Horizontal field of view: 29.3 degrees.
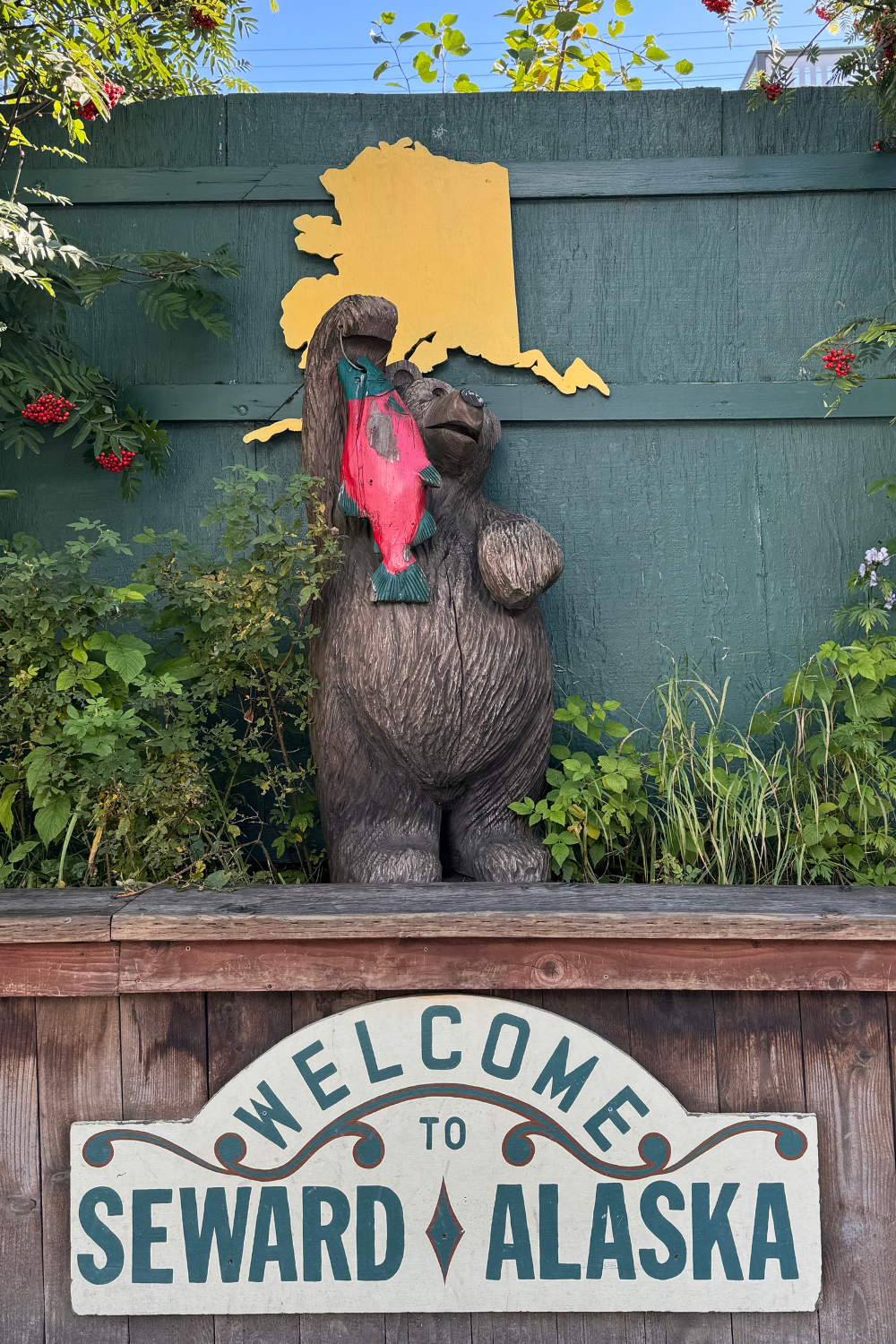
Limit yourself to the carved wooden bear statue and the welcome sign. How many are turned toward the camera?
2

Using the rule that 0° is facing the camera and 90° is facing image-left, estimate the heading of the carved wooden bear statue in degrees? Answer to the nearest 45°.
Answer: approximately 0°

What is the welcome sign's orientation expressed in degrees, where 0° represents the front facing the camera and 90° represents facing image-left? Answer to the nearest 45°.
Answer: approximately 0°
